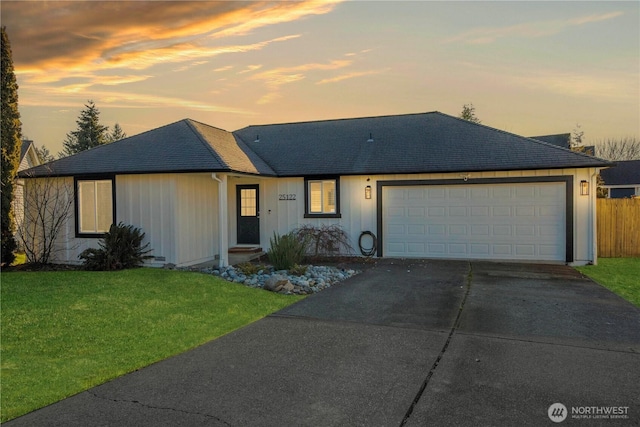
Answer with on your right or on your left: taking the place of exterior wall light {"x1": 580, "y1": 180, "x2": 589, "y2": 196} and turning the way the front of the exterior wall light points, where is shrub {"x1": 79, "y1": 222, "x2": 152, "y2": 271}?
on your right

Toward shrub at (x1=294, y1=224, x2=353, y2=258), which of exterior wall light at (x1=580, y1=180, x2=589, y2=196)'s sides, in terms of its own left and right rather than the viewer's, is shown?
right

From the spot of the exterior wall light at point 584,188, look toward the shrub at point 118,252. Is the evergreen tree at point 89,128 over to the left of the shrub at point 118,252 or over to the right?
right

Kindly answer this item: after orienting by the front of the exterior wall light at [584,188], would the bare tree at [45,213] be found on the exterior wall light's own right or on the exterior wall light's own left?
on the exterior wall light's own right

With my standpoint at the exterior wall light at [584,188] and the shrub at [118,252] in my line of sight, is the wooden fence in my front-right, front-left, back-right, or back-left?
back-right

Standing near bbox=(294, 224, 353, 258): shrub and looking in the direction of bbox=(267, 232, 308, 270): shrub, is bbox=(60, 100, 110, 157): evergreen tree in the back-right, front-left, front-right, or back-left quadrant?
back-right

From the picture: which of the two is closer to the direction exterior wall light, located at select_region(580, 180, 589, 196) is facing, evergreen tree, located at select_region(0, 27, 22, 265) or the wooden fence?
the evergreen tree

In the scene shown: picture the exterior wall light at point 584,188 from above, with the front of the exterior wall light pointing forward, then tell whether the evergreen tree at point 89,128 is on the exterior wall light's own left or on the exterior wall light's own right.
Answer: on the exterior wall light's own right

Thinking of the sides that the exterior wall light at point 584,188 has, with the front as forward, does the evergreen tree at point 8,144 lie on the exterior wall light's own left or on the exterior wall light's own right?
on the exterior wall light's own right

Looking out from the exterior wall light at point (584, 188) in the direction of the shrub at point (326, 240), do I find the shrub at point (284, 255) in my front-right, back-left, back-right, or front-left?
front-left

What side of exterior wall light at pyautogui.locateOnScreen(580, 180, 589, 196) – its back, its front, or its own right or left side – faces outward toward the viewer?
front
